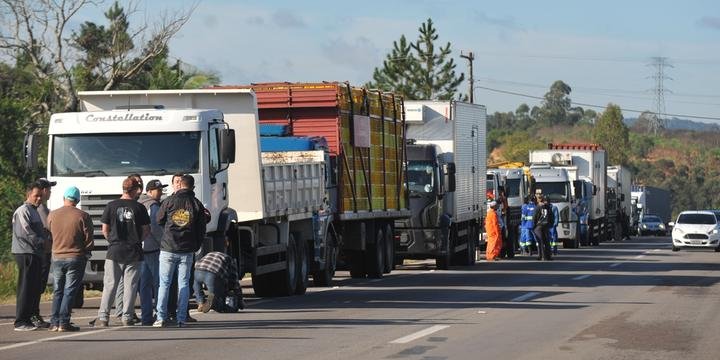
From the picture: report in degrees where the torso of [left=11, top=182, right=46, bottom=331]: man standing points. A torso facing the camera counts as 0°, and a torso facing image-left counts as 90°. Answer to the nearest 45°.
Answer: approximately 270°

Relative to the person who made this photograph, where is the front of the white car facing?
facing the viewer

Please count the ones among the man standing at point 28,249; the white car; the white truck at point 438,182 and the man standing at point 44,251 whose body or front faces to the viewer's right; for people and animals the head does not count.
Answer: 2

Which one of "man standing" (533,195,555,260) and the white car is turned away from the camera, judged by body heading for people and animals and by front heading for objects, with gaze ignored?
the man standing

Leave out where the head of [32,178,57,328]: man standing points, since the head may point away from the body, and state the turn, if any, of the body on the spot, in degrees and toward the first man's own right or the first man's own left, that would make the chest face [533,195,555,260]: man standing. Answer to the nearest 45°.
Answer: approximately 45° to the first man's own left

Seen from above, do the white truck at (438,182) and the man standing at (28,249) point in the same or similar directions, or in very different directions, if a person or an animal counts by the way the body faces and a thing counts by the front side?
very different directions

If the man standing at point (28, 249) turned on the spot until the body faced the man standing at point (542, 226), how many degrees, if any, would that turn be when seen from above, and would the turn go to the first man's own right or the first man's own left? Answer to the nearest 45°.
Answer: approximately 45° to the first man's own left

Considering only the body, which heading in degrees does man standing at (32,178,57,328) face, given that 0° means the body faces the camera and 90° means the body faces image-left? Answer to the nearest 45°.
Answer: approximately 270°
